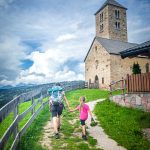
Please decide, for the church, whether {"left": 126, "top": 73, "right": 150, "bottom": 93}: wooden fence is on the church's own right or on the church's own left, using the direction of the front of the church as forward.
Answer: on the church's own left

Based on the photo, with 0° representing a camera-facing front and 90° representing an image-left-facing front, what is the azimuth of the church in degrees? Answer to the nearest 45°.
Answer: approximately 45°

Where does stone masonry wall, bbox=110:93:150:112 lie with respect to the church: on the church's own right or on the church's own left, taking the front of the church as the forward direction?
on the church's own left
